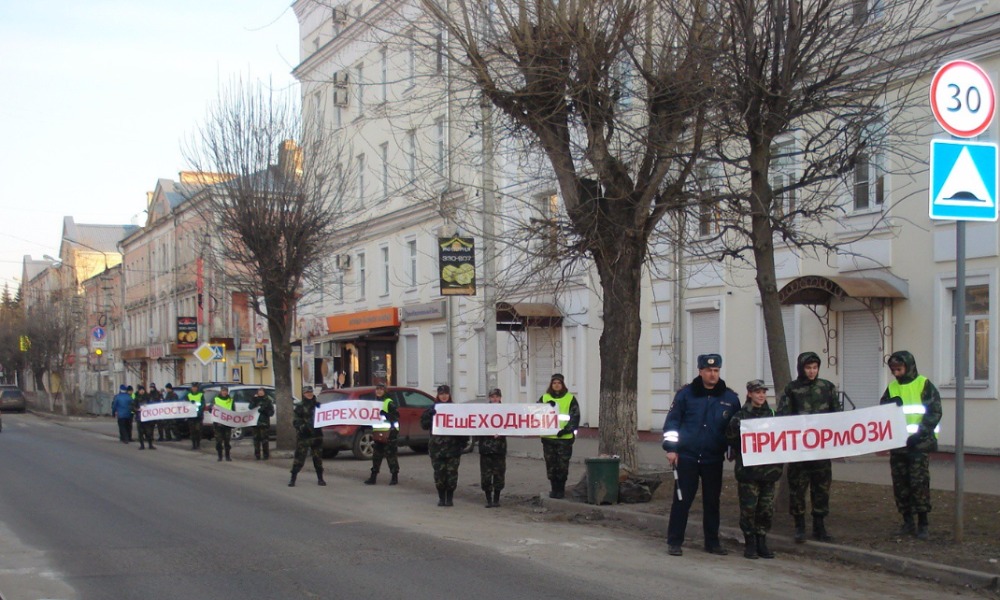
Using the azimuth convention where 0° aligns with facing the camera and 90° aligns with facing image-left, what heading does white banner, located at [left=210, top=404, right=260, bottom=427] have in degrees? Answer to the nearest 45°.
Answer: approximately 0°

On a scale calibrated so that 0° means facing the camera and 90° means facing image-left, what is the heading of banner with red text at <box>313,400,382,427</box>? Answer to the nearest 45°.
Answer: approximately 0°
